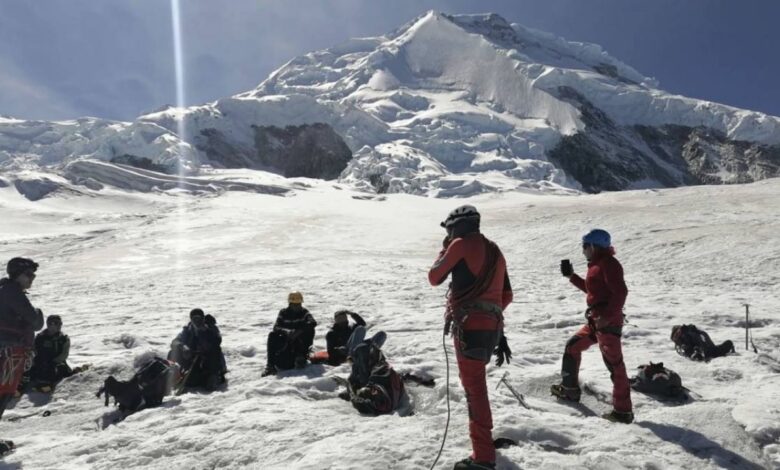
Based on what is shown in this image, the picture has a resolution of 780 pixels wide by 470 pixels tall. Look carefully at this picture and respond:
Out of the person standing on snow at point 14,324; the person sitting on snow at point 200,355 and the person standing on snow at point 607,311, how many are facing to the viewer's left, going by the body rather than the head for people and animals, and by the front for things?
1

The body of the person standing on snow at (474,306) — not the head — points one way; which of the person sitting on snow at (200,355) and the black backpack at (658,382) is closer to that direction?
the person sitting on snow

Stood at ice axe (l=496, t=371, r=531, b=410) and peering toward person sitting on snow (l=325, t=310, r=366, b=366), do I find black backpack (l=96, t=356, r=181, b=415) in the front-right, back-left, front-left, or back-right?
front-left

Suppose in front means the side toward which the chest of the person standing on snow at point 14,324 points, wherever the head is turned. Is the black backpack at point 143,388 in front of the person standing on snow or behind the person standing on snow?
in front

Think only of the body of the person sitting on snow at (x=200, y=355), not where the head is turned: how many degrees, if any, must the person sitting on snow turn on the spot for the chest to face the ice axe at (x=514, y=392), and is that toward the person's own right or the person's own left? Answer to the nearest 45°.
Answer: approximately 45° to the person's own left

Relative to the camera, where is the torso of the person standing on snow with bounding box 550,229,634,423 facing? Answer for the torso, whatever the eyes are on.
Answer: to the viewer's left

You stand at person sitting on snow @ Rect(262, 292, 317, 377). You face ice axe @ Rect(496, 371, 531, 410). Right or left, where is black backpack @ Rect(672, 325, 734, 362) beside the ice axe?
left

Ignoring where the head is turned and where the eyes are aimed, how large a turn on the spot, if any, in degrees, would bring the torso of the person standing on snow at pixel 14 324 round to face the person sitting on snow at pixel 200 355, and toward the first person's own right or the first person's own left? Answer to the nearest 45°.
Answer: approximately 45° to the first person's own left

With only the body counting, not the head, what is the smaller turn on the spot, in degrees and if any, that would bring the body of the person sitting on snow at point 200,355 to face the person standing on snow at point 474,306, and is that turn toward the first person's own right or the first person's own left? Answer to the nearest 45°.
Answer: approximately 45° to the first person's own left

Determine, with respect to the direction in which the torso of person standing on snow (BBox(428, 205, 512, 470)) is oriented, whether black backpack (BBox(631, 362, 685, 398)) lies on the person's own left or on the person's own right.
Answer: on the person's own right

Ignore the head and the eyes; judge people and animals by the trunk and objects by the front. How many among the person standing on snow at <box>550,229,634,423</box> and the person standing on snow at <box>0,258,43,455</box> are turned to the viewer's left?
1

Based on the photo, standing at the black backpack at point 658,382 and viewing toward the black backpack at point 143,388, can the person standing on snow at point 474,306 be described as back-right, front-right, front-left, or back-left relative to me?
front-left

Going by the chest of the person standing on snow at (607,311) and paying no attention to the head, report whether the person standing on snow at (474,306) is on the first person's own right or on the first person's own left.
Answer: on the first person's own left

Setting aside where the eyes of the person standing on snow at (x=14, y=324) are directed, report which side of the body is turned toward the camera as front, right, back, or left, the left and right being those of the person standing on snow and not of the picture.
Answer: right

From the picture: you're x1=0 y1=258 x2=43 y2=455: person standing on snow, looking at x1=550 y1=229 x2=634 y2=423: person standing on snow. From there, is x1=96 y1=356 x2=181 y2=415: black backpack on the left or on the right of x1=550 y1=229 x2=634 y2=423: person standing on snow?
left

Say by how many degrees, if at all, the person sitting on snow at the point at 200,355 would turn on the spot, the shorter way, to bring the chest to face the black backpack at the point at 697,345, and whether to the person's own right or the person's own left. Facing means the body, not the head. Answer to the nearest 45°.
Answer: approximately 90° to the person's own left

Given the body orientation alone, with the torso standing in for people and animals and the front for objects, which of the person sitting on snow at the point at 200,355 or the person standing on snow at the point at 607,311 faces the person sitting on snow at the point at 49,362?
the person standing on snow
